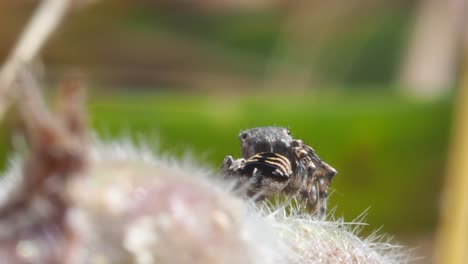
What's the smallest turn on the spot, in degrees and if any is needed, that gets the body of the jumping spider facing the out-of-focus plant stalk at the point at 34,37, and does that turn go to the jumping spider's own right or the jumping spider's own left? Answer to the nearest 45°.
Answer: approximately 45° to the jumping spider's own left

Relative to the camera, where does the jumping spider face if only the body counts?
away from the camera

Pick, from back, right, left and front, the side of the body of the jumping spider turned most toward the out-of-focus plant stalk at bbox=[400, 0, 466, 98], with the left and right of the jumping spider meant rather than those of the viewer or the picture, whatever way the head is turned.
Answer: front
